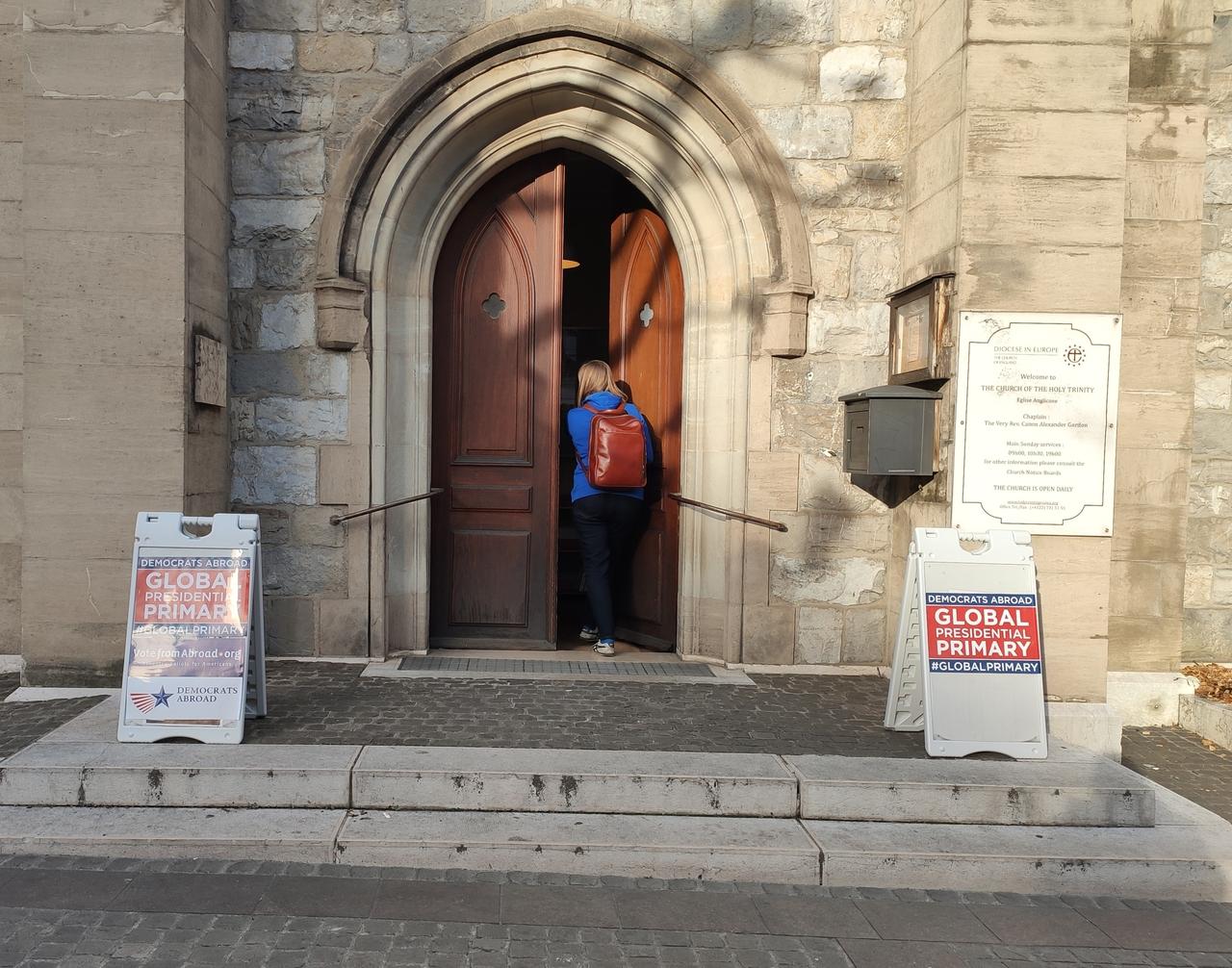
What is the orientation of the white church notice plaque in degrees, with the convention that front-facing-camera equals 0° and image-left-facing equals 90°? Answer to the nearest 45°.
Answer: approximately 0°

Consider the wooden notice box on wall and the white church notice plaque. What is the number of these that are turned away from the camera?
0

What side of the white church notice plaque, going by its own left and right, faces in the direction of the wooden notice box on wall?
right

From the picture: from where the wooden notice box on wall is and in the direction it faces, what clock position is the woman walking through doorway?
The woman walking through doorway is roughly at 2 o'clock from the wooden notice box on wall.

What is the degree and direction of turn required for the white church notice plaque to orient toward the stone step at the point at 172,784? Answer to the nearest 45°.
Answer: approximately 45° to its right

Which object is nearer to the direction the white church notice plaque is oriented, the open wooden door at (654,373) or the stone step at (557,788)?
the stone step

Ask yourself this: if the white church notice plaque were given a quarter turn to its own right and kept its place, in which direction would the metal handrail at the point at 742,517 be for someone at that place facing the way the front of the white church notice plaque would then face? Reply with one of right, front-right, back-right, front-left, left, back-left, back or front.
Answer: front

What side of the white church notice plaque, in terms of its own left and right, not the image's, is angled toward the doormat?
right

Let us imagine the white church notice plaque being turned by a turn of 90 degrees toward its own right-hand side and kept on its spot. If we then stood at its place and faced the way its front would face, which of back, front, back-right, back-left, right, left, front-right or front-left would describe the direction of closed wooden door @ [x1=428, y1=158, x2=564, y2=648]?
front

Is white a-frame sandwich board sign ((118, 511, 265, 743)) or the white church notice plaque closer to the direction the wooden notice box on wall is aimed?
the white a-frame sandwich board sign
